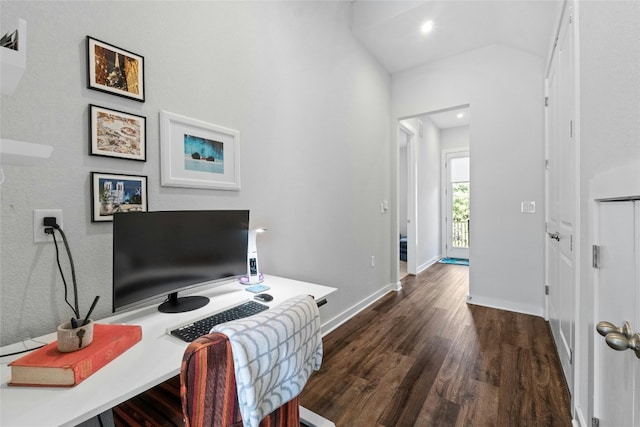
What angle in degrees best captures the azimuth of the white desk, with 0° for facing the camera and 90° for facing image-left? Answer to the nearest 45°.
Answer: approximately 315°

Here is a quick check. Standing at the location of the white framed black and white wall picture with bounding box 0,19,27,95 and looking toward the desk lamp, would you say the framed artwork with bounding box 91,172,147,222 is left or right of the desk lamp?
left

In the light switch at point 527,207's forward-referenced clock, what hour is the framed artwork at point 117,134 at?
The framed artwork is roughly at 1 o'clock from the light switch.

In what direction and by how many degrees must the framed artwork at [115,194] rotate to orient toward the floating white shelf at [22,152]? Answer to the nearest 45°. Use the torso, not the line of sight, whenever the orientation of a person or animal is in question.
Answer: approximately 45° to its right

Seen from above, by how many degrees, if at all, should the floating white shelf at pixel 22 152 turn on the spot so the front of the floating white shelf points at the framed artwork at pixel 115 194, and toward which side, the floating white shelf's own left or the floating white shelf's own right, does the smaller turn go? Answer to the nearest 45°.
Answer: approximately 90° to the floating white shelf's own left

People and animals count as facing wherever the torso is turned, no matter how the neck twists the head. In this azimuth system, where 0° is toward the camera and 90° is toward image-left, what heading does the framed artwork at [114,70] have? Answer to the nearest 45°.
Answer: approximately 315°
